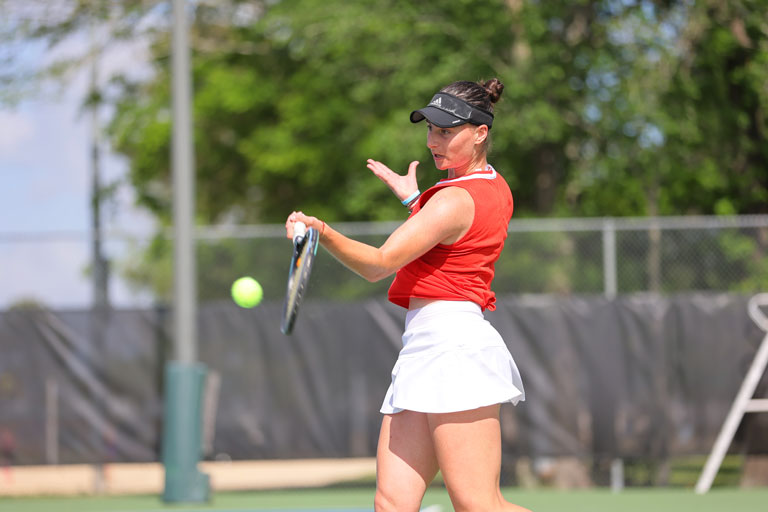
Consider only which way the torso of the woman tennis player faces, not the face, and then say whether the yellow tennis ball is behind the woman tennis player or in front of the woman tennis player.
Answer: in front

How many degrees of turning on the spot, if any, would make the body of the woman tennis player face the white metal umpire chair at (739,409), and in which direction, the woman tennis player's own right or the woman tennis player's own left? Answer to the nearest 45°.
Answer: approximately 135° to the woman tennis player's own right

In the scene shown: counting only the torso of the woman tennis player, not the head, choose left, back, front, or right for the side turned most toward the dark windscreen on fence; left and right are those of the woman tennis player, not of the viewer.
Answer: right

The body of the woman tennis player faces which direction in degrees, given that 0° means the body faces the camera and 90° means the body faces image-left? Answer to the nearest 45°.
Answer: approximately 90°

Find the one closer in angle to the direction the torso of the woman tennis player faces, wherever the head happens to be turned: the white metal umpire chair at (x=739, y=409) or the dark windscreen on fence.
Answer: the dark windscreen on fence
